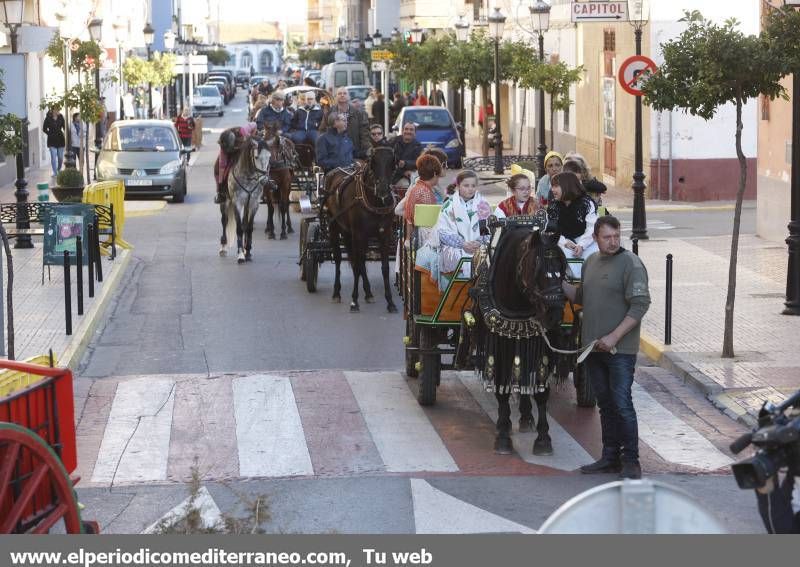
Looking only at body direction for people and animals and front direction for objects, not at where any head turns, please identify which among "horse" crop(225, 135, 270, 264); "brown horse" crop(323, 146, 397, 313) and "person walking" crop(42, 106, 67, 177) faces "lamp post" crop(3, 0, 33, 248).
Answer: the person walking

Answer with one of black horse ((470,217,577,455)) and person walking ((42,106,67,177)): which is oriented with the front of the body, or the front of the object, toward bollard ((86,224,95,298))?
the person walking

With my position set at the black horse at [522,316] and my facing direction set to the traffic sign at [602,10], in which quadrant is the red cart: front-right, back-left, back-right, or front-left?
back-left

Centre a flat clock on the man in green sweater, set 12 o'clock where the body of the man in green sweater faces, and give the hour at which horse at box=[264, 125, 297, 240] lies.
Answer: The horse is roughly at 4 o'clock from the man in green sweater.

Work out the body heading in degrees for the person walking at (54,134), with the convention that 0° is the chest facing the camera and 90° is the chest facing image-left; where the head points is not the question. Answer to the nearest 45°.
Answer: approximately 0°

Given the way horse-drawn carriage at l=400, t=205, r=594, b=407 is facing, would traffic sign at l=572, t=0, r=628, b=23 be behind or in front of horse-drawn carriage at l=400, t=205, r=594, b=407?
behind

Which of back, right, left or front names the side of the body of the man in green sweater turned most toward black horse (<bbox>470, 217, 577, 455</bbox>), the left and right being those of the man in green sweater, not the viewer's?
right

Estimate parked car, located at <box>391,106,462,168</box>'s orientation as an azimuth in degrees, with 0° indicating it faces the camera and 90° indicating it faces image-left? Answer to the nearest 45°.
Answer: approximately 0°

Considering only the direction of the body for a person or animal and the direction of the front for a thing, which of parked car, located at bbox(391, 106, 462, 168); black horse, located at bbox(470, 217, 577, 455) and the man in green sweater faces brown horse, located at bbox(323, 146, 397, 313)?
the parked car
